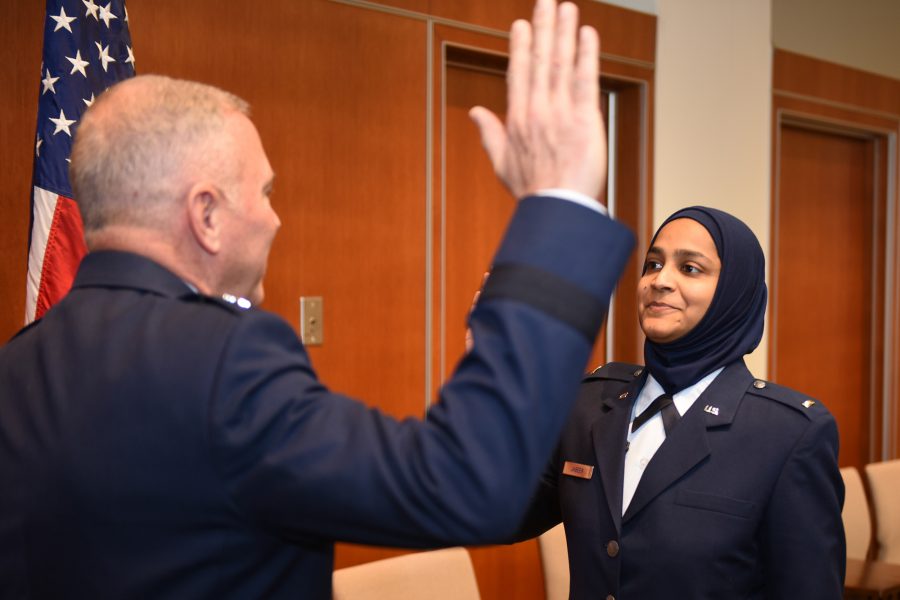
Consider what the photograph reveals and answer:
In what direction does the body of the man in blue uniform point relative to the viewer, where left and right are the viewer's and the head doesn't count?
facing away from the viewer and to the right of the viewer

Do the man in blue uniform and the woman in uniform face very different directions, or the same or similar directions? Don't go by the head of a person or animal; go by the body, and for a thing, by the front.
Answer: very different directions

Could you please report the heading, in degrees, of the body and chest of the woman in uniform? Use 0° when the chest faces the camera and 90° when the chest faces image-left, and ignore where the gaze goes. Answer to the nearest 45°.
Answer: approximately 45°

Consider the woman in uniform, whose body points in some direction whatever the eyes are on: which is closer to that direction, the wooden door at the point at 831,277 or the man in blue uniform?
the man in blue uniform

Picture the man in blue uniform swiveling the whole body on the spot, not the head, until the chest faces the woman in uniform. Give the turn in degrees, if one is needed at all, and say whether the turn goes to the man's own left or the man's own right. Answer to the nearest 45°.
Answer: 0° — they already face them

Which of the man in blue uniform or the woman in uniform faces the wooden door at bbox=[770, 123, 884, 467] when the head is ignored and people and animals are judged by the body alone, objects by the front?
the man in blue uniform

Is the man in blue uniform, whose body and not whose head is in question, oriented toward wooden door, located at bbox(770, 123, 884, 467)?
yes

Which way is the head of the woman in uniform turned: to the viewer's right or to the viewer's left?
to the viewer's left

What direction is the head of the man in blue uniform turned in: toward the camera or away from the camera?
away from the camera
